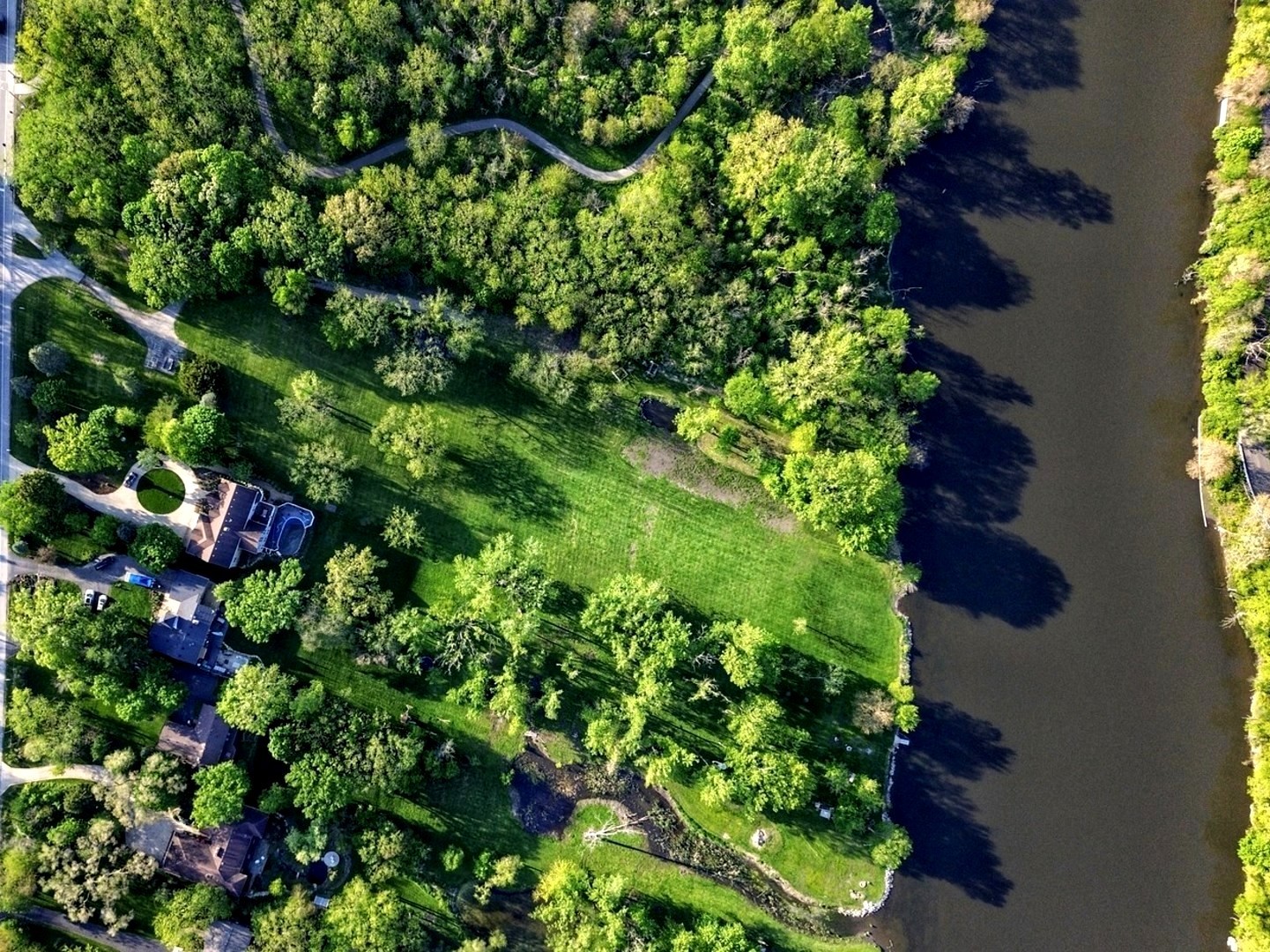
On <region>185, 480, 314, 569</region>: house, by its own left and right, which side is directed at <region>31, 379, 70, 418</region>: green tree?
front

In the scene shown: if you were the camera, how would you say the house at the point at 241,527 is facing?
facing to the left of the viewer

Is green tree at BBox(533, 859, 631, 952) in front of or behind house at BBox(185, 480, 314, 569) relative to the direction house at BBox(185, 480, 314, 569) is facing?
behind

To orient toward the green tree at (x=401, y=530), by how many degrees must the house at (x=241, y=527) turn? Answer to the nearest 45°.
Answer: approximately 180°

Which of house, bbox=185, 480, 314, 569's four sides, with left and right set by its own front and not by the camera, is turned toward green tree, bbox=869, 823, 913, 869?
back
